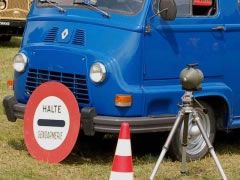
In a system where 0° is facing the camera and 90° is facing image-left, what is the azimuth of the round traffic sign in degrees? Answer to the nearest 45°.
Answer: approximately 45°

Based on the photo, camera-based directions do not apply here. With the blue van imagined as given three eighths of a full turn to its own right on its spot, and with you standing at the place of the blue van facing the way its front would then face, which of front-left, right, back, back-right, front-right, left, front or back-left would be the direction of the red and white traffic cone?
back

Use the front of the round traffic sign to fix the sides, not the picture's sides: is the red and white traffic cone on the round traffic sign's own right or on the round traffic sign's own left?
on the round traffic sign's own left
